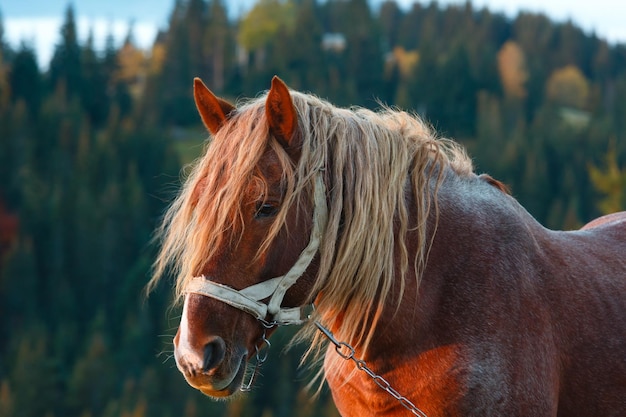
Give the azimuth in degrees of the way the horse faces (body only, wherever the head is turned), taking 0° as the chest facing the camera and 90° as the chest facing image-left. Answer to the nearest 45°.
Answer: approximately 45°
